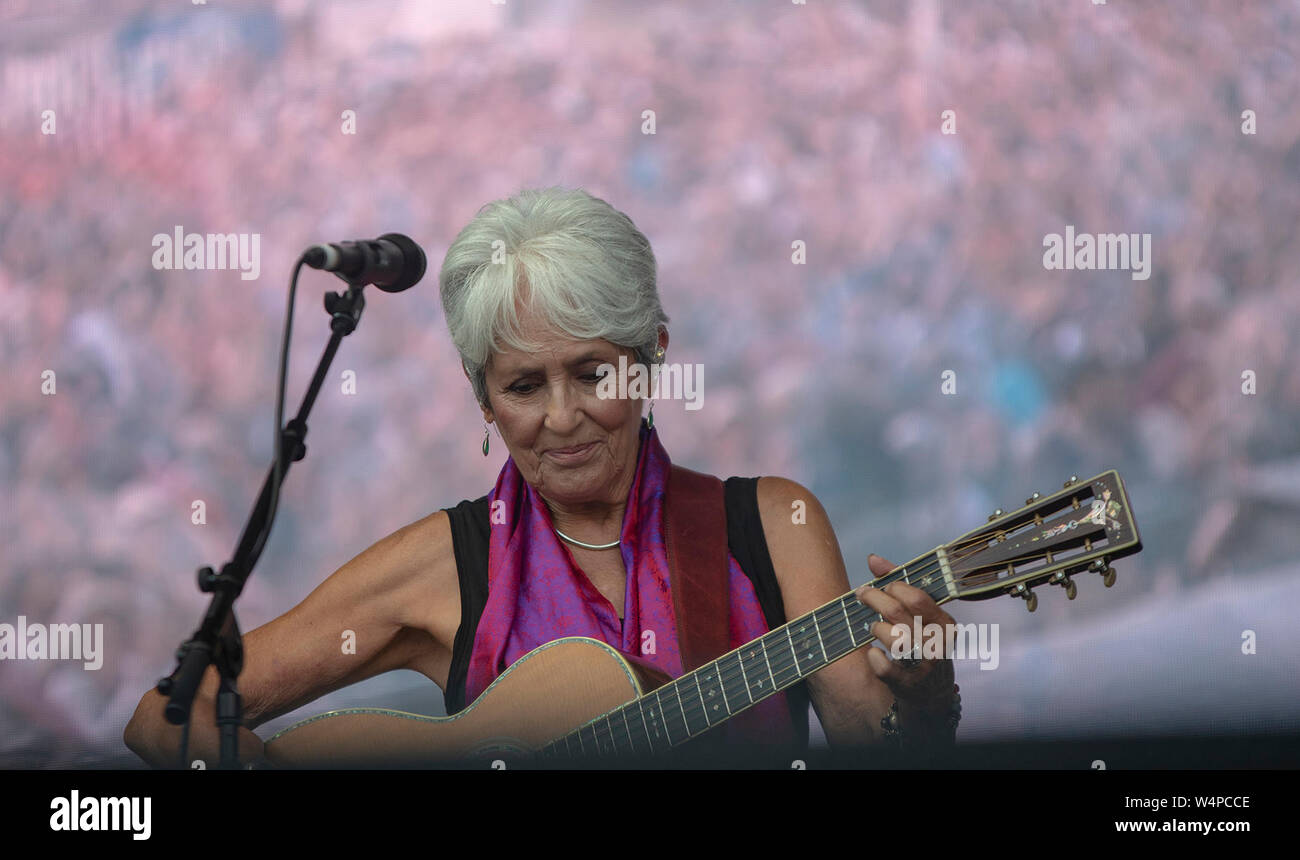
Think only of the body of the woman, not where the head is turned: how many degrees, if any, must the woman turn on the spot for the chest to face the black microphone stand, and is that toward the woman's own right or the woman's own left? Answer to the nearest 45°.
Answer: approximately 45° to the woman's own right

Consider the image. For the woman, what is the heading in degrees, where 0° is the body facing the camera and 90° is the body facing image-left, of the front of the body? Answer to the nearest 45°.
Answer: approximately 0°
